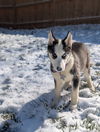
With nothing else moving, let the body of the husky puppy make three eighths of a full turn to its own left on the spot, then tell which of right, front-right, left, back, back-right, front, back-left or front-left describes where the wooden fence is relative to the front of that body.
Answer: left

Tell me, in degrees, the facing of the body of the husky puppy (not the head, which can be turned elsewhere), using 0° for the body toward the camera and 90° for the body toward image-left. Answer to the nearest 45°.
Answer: approximately 45°
